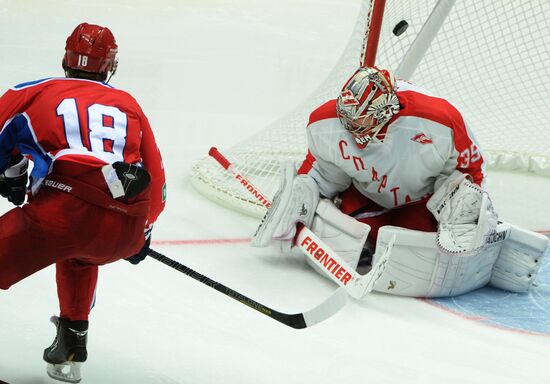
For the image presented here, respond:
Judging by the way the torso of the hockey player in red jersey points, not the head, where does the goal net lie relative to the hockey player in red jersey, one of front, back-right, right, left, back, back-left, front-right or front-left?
front-right

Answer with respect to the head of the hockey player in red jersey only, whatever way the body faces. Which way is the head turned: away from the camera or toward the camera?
away from the camera

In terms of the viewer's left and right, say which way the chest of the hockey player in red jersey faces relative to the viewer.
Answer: facing away from the viewer

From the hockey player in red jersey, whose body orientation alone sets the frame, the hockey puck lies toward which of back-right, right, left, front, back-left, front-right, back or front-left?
front-right
